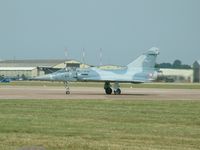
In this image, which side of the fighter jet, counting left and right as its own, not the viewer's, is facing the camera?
left
